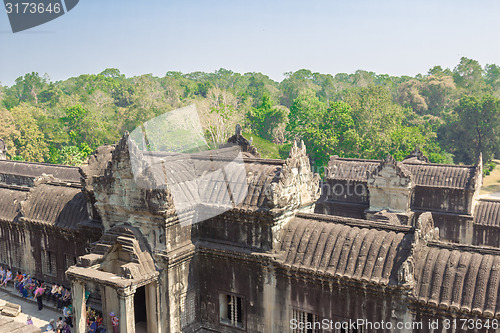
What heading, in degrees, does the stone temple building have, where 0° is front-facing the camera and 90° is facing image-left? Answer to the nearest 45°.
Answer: approximately 45°
